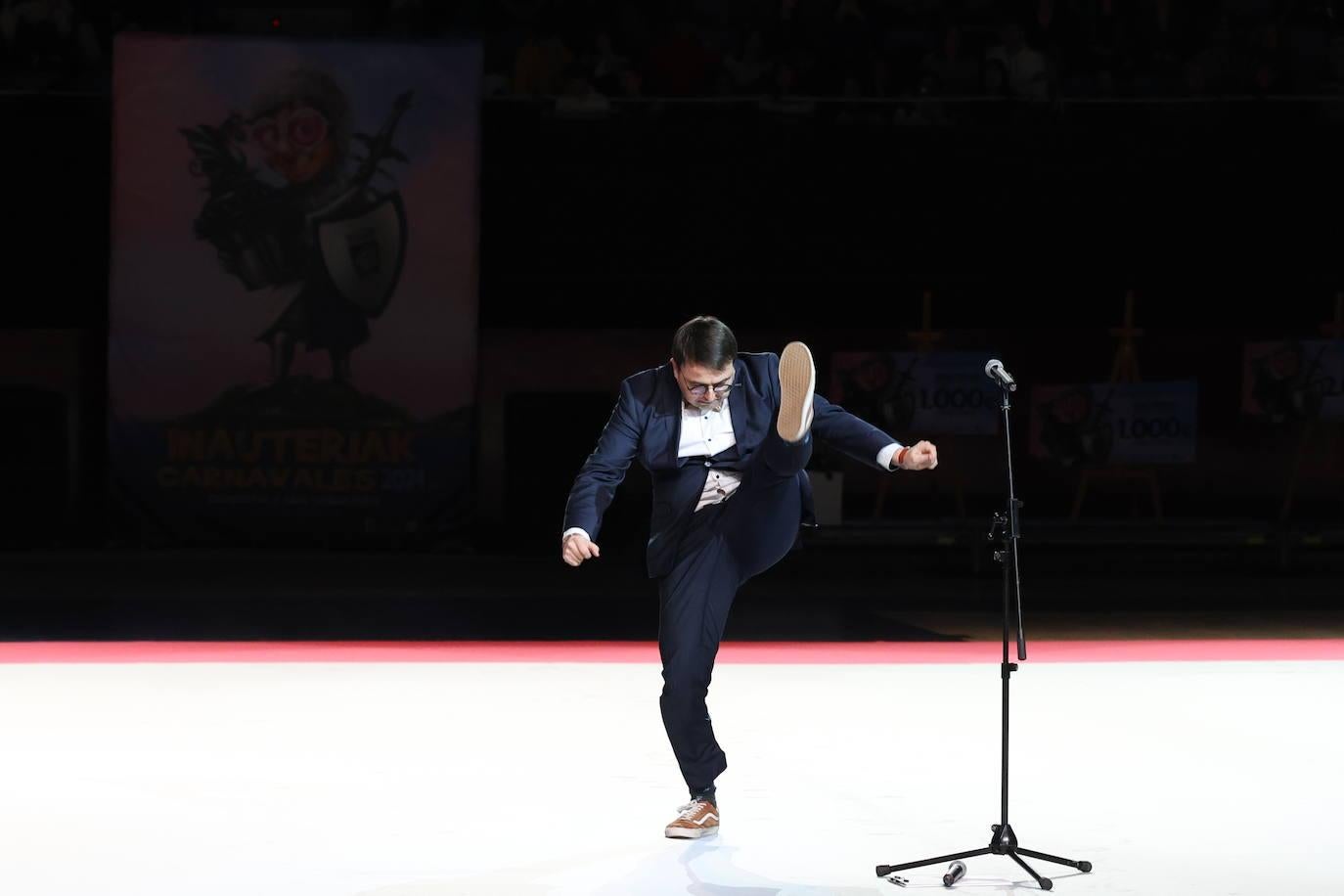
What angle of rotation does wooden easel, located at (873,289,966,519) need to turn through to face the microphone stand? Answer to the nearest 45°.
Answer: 0° — it already faces it

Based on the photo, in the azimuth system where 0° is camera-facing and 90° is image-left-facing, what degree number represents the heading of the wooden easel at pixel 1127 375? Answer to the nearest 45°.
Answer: approximately 0°

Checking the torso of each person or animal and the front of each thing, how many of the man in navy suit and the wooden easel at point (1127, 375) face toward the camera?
2

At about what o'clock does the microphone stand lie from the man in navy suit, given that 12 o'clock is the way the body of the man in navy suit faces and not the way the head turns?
The microphone stand is roughly at 10 o'clock from the man in navy suit.

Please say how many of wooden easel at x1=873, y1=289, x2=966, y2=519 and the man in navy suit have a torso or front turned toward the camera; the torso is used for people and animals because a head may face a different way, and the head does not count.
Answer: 2

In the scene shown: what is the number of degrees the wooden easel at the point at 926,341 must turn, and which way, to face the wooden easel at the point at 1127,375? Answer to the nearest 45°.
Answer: approximately 90° to its left

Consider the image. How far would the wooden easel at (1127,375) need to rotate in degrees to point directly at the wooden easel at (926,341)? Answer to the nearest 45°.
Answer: approximately 90° to its right
